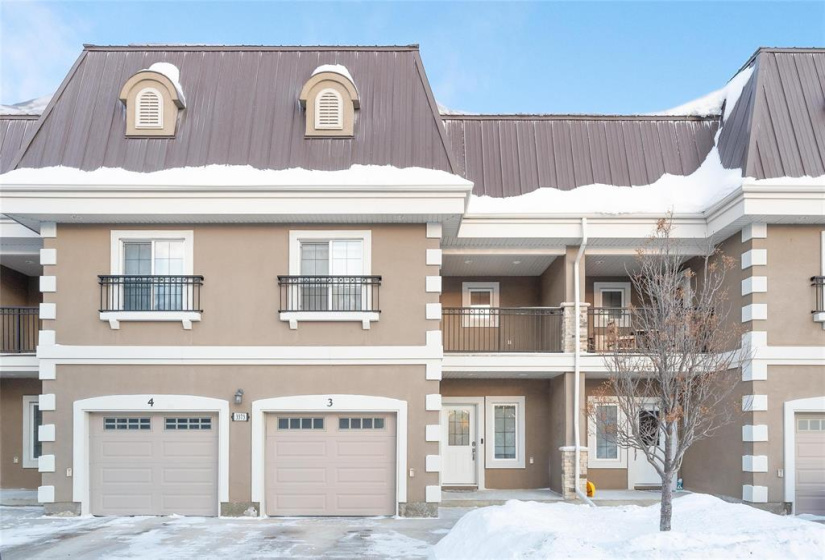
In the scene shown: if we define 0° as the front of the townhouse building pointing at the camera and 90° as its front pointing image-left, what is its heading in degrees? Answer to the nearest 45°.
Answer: approximately 0°
